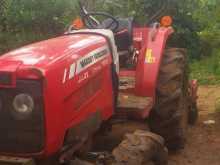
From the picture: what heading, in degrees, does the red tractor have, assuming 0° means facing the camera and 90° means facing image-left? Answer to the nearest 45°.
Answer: approximately 45°
